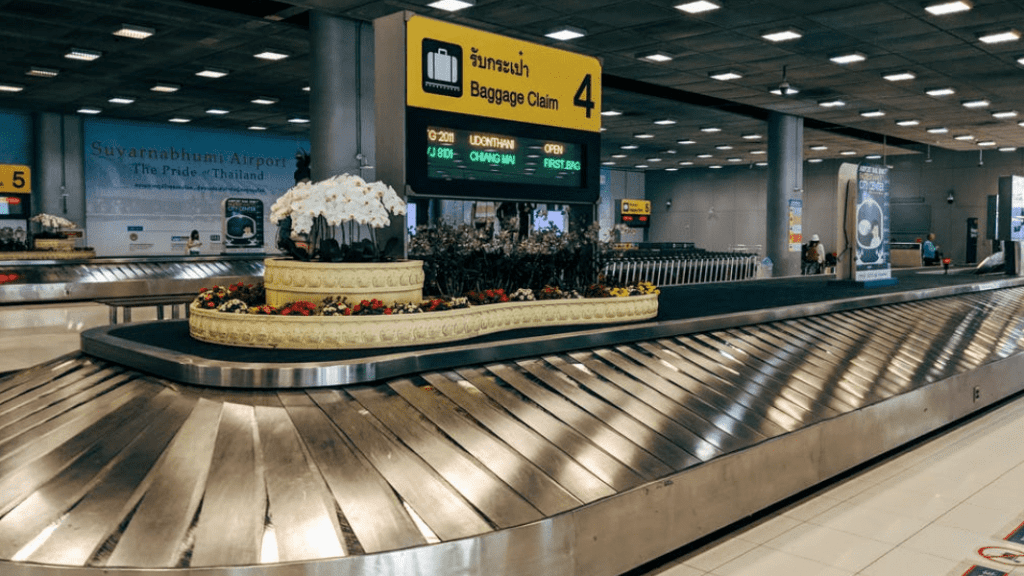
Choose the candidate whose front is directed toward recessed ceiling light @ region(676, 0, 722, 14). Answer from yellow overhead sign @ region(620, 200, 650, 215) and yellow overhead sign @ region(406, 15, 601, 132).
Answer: yellow overhead sign @ region(620, 200, 650, 215)

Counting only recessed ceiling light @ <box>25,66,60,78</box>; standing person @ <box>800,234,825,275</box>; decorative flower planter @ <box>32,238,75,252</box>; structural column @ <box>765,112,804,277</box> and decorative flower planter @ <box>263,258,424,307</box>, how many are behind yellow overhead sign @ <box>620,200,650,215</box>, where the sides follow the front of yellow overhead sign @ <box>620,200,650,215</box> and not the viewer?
0

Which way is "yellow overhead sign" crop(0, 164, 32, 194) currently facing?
toward the camera

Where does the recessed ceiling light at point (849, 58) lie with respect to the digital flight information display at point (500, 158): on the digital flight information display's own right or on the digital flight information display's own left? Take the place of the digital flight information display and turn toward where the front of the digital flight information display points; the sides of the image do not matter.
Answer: on the digital flight information display's own left

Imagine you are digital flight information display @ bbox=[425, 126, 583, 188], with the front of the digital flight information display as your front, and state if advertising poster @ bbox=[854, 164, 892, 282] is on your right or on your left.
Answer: on your left

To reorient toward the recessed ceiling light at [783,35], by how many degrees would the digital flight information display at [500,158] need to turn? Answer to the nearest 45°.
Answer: approximately 90° to its left

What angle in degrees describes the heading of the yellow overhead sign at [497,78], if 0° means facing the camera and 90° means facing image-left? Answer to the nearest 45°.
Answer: approximately 315°

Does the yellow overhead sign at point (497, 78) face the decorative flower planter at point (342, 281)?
no

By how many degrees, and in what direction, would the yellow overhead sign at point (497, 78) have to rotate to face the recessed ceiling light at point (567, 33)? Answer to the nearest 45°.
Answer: approximately 135° to its left

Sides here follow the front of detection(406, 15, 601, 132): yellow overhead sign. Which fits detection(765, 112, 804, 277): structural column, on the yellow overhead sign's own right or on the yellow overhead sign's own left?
on the yellow overhead sign's own left

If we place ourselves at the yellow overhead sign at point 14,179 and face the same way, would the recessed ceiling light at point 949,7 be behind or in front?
in front

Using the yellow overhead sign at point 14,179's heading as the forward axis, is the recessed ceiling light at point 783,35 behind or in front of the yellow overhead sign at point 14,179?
in front

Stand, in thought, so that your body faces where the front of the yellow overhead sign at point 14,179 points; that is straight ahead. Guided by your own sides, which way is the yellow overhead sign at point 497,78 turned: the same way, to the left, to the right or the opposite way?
the same way

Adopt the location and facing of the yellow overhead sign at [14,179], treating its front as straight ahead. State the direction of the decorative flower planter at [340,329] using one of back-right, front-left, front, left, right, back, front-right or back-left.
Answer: front

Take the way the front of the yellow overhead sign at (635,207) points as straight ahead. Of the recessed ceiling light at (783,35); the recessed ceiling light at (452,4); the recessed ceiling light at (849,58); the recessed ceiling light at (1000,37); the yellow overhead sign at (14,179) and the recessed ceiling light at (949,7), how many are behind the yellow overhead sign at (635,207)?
0

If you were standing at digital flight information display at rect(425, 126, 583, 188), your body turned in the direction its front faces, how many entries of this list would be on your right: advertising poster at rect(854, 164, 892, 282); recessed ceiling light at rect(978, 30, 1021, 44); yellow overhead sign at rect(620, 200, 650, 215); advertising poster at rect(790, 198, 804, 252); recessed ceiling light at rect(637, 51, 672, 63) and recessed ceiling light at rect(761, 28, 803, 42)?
0

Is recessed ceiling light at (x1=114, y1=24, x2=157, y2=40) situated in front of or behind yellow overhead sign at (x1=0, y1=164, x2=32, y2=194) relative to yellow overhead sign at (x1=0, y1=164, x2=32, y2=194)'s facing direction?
in front

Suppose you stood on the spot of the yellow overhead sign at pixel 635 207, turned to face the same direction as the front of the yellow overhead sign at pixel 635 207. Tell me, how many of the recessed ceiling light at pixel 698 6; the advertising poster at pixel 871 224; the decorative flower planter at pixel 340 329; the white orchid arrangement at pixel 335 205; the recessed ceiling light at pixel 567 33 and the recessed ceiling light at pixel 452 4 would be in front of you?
6

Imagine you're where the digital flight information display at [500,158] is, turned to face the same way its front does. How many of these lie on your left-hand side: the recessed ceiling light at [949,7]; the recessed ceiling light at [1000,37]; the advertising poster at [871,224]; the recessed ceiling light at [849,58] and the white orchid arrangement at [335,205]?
4

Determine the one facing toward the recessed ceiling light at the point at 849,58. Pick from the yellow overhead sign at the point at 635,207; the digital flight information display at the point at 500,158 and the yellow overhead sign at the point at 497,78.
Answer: the yellow overhead sign at the point at 635,207

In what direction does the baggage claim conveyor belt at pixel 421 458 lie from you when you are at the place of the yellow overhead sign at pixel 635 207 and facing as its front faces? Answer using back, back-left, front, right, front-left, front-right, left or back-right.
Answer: front

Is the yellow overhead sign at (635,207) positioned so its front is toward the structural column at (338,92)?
yes
